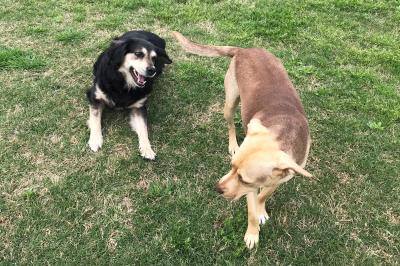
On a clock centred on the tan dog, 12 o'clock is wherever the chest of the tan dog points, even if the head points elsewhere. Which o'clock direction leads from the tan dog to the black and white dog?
The black and white dog is roughly at 4 o'clock from the tan dog.

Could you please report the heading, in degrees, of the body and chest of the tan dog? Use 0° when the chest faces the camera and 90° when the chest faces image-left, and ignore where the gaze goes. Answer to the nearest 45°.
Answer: approximately 0°
